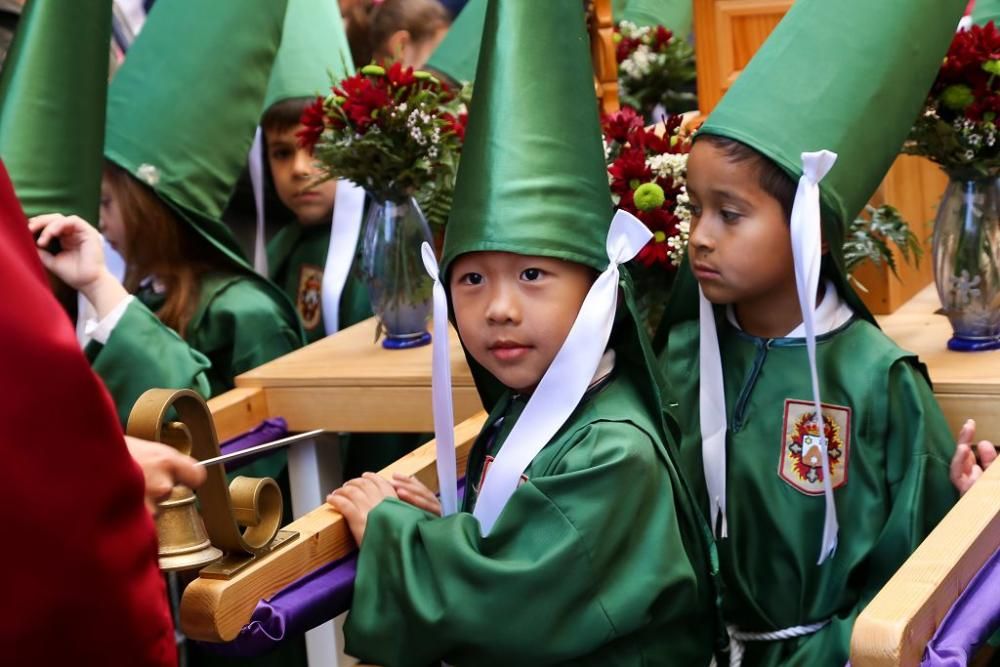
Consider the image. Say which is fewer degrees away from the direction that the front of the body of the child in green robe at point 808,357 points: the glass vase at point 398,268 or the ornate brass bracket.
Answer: the ornate brass bracket

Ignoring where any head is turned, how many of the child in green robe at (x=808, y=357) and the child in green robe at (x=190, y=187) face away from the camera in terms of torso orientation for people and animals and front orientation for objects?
0

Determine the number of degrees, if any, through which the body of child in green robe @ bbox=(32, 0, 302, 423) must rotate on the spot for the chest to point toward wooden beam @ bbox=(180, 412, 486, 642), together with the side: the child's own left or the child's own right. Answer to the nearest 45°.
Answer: approximately 90° to the child's own left

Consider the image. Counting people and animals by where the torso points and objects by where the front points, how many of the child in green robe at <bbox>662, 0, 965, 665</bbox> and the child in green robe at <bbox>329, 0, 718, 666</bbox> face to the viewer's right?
0

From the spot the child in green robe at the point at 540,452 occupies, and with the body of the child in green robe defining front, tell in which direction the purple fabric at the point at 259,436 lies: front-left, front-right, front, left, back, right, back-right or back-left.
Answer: right

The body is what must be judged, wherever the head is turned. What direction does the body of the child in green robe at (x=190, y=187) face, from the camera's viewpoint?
to the viewer's left

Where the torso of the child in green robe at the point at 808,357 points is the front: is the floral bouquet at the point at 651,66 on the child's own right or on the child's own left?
on the child's own right
